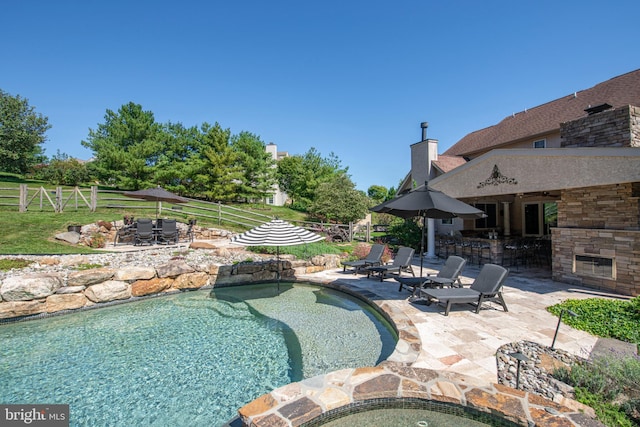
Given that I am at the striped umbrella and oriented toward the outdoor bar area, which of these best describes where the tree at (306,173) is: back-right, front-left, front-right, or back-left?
front-left

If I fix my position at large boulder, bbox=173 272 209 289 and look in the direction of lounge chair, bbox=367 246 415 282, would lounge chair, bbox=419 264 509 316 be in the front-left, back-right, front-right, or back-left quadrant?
front-right

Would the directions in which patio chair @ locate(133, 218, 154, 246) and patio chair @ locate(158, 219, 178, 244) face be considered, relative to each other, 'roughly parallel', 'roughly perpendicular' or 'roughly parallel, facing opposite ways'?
roughly parallel

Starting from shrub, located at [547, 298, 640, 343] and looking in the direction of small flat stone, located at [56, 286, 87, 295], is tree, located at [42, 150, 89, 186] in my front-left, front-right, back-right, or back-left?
front-right
